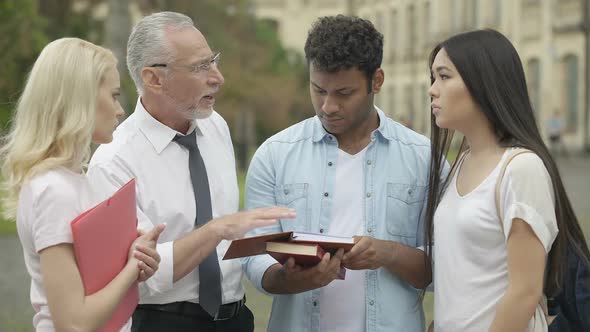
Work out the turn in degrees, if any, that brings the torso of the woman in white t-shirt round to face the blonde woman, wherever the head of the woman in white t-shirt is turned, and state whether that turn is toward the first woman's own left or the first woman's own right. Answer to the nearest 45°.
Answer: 0° — they already face them

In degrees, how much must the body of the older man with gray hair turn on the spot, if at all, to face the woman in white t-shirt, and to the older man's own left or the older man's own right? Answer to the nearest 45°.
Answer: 0° — they already face them

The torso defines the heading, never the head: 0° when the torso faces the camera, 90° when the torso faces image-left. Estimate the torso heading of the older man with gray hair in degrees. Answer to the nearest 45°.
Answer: approximately 315°

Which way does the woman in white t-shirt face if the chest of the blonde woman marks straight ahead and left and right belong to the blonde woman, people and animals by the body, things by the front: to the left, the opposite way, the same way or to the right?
the opposite way

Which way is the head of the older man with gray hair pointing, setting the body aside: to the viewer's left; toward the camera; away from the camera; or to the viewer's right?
to the viewer's right

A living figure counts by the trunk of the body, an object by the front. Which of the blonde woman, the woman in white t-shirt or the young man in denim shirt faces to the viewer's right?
the blonde woman

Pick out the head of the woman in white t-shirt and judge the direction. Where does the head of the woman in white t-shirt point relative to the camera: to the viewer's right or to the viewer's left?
to the viewer's left

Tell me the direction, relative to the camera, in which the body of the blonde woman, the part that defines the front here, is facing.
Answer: to the viewer's right

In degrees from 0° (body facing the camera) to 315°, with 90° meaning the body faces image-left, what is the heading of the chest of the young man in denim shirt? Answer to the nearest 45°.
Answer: approximately 0°

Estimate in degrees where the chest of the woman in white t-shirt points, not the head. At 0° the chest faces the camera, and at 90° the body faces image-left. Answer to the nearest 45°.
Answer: approximately 45°

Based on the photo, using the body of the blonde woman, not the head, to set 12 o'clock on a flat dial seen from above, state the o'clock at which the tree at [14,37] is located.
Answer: The tree is roughly at 9 o'clock from the blonde woman.

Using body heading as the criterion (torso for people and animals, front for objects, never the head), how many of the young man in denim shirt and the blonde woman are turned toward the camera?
1
